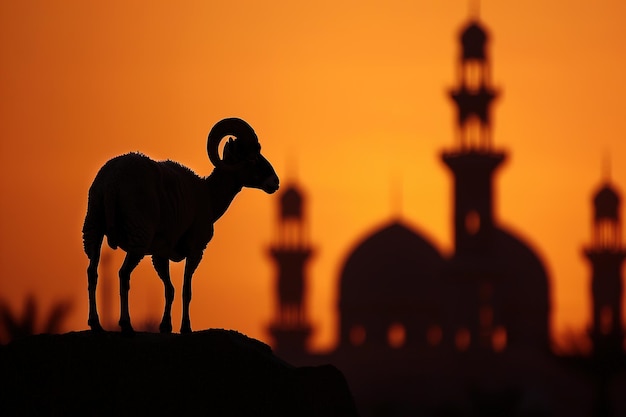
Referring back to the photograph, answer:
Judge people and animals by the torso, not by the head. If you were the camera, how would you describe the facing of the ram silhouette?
facing away from the viewer and to the right of the viewer
